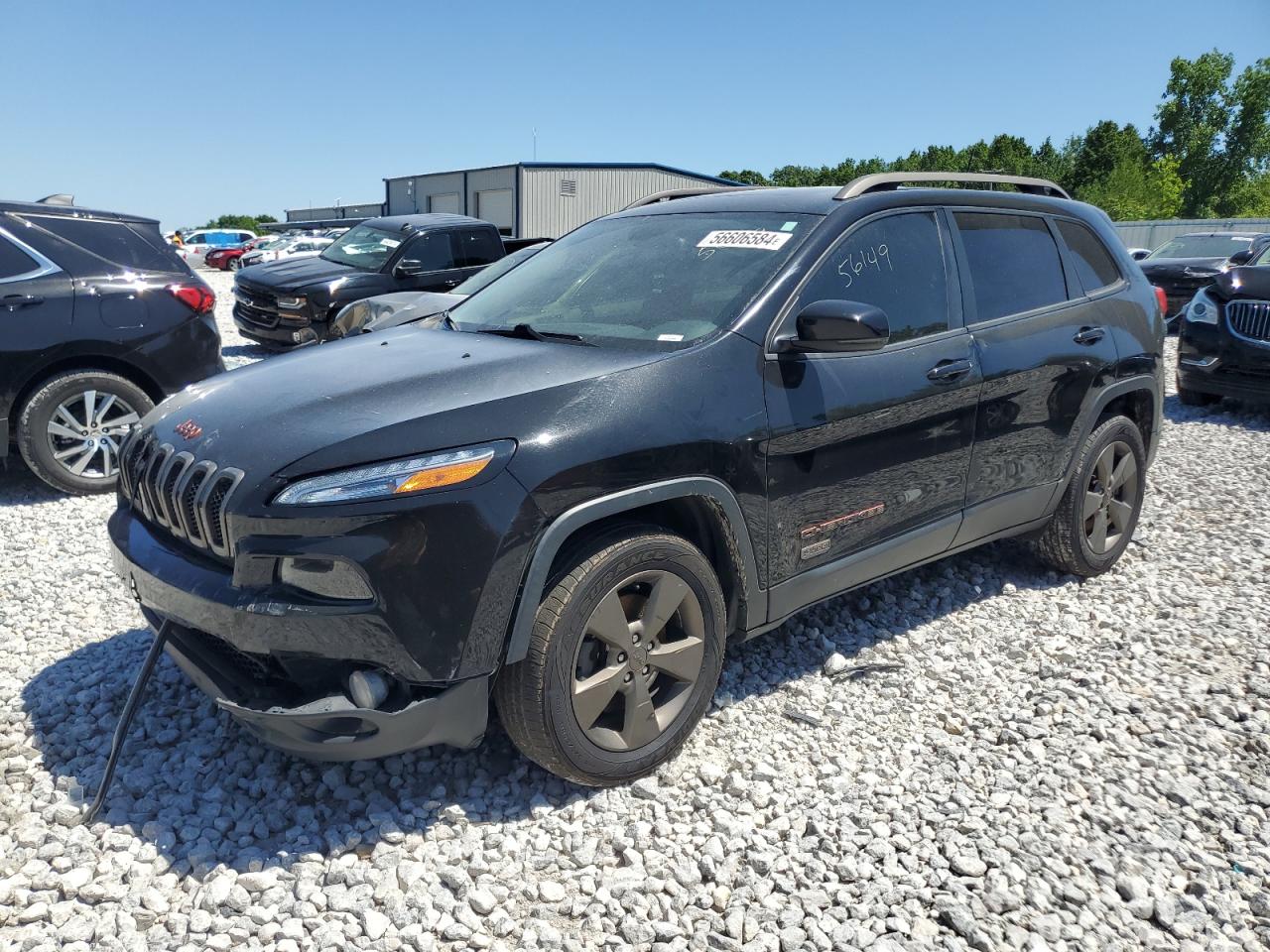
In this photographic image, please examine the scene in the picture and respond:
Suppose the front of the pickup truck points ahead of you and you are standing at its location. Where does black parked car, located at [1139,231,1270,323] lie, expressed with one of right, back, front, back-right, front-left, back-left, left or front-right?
back-left

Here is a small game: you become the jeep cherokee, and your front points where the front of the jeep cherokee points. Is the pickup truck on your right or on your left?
on your right

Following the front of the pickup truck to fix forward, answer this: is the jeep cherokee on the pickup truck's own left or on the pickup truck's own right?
on the pickup truck's own left

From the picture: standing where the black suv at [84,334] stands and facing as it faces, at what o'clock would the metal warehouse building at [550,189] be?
The metal warehouse building is roughly at 4 o'clock from the black suv.

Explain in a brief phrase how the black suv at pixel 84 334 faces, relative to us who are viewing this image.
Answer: facing to the left of the viewer

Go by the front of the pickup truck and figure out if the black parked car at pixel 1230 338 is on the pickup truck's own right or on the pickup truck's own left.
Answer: on the pickup truck's own left

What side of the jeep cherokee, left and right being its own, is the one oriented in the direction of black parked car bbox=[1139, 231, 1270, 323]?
back

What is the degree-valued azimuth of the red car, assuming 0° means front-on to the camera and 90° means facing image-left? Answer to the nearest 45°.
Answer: approximately 45°

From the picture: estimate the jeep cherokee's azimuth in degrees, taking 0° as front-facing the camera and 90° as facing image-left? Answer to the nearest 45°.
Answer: approximately 45°

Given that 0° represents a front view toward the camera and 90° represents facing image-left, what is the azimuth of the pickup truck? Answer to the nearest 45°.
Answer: approximately 45°

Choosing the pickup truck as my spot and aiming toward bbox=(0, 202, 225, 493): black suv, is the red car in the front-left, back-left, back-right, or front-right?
back-right
